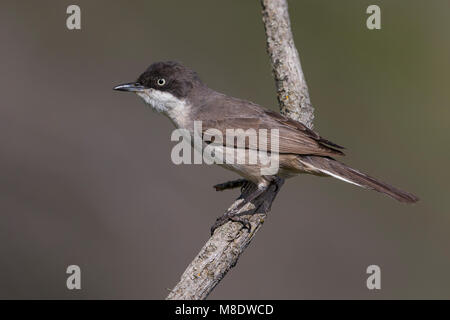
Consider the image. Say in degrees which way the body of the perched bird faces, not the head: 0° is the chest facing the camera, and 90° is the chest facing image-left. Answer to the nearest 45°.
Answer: approximately 90°
